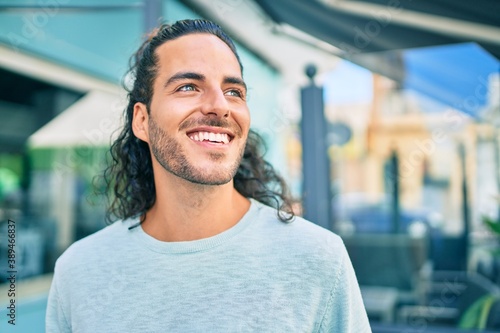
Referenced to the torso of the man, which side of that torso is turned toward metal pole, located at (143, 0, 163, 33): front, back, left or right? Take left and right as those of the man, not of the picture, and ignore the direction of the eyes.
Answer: back

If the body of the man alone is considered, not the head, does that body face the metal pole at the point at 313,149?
no

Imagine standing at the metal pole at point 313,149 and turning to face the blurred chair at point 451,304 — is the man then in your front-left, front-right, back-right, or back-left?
back-right

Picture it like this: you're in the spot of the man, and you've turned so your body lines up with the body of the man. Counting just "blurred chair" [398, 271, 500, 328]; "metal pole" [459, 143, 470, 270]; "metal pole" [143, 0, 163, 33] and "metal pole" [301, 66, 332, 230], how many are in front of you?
0

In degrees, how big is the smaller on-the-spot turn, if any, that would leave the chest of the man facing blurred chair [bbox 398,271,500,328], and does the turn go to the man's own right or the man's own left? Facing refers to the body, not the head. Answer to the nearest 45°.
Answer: approximately 135° to the man's own left

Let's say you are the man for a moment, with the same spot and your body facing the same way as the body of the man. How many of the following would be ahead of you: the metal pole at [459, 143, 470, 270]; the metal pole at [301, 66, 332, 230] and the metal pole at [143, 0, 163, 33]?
0

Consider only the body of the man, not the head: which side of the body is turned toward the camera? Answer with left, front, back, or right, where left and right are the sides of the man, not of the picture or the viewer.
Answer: front

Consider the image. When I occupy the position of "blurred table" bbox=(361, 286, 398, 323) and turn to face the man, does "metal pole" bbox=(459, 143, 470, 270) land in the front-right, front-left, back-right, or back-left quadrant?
back-left

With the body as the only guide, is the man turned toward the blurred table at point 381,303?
no

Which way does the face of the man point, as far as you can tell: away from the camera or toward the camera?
toward the camera

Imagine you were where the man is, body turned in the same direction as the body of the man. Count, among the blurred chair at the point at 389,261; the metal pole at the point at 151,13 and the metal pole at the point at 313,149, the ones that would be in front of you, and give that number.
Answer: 0
